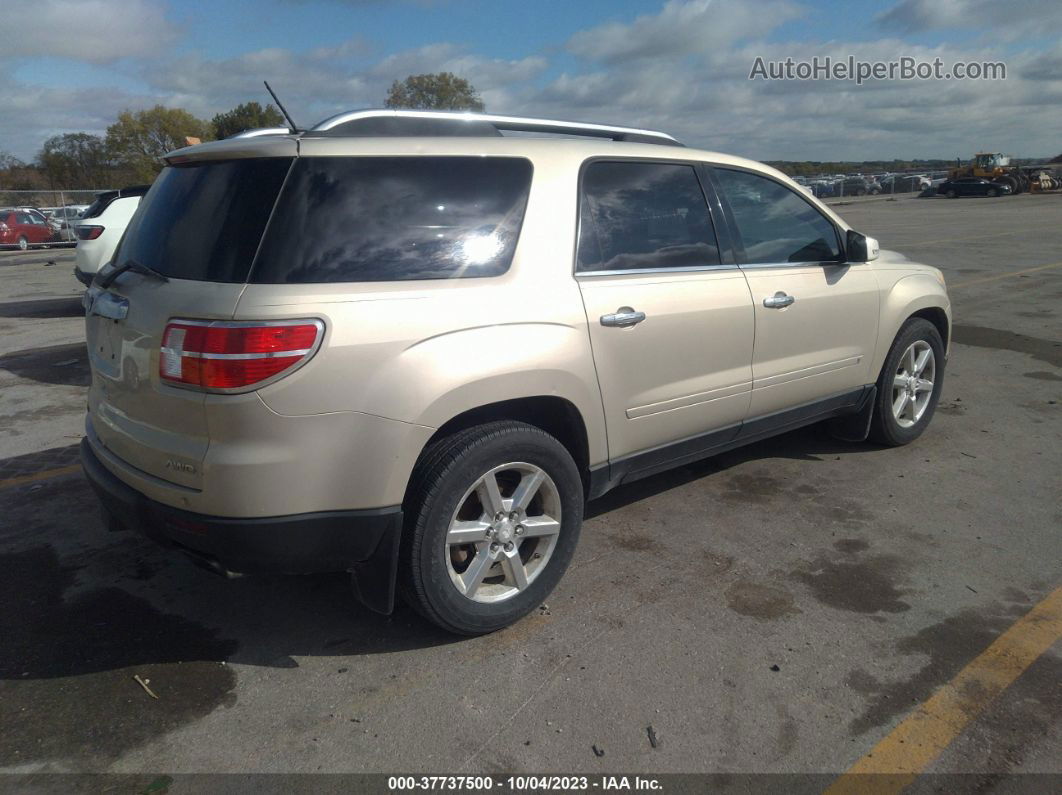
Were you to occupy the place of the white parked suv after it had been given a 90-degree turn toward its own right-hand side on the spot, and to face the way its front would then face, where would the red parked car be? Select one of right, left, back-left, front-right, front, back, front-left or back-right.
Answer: back-left

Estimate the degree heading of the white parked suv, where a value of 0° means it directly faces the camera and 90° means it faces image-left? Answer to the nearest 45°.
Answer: approximately 225°

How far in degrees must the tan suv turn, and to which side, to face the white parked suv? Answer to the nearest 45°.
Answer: approximately 90° to its left

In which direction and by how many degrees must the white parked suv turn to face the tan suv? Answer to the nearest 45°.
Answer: approximately 135° to its right

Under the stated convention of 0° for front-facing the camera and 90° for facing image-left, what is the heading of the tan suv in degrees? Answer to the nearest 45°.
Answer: approximately 225°

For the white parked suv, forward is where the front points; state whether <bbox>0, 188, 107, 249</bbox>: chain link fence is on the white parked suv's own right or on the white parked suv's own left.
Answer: on the white parked suv's own left

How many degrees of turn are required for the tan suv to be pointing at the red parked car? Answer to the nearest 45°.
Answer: approximately 90° to its left

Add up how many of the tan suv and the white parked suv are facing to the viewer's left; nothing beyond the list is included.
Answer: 0
